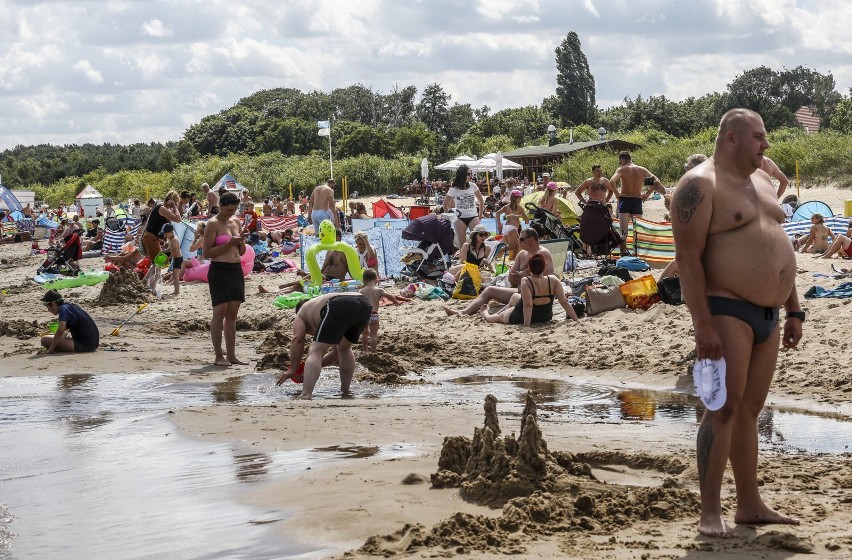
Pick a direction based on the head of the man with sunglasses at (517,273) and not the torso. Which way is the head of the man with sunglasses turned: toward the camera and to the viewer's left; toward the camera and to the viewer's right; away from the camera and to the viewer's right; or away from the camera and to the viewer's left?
toward the camera and to the viewer's left

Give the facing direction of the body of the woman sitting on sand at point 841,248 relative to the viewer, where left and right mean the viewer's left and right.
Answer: facing to the left of the viewer

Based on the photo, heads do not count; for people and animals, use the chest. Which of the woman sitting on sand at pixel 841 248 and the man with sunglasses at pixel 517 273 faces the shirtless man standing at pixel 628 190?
the woman sitting on sand

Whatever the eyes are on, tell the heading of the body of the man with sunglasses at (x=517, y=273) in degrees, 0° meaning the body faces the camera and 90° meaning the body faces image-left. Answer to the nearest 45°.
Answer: approximately 45°

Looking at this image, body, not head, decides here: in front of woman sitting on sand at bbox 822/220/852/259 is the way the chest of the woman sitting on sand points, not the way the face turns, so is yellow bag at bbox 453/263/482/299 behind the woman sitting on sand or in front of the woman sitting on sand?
in front

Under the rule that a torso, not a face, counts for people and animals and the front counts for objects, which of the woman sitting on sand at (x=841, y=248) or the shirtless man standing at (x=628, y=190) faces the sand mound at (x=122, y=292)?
the woman sitting on sand

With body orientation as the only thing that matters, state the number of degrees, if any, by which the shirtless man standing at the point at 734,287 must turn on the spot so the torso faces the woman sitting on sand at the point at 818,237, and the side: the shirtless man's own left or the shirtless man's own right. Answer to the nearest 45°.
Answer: approximately 135° to the shirtless man's own left

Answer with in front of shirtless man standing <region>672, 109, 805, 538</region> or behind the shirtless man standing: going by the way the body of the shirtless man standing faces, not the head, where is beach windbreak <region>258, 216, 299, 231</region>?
behind

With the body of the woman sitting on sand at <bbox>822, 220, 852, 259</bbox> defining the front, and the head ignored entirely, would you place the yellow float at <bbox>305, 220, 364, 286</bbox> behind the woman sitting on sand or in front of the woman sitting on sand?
in front

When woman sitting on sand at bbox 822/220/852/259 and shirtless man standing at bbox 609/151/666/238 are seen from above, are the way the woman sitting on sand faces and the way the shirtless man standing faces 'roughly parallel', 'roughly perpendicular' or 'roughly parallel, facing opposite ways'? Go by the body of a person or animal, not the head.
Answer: roughly perpendicular

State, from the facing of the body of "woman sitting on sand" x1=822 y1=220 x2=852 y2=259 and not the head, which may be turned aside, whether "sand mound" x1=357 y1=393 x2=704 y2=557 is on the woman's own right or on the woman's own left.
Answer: on the woman's own left

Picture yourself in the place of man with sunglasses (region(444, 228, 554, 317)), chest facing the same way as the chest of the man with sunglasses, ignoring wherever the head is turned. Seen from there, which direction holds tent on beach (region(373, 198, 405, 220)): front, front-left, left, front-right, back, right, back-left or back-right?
back-right
